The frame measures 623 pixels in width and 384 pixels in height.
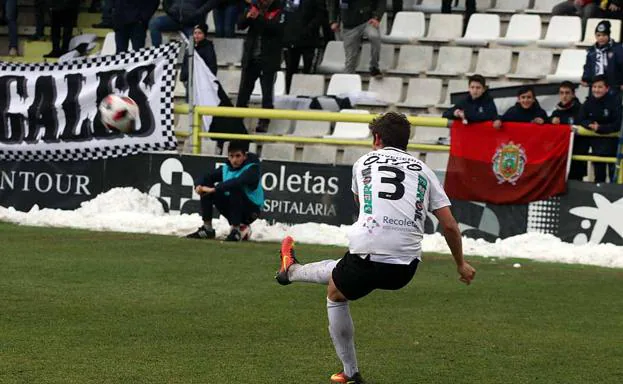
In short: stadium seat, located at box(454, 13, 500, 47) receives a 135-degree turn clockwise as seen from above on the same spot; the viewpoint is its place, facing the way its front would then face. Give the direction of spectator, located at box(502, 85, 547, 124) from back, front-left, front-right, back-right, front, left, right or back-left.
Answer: back

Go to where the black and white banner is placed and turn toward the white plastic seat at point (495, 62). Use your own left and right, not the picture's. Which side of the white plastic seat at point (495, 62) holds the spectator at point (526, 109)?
right

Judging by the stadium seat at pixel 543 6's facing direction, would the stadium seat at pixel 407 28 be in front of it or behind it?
in front

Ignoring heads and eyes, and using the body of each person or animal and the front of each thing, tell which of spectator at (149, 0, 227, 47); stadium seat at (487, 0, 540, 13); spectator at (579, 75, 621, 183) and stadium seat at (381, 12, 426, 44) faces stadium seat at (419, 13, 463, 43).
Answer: stadium seat at (487, 0, 540, 13)

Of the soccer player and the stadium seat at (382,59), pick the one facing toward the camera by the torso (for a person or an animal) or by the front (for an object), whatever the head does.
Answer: the stadium seat

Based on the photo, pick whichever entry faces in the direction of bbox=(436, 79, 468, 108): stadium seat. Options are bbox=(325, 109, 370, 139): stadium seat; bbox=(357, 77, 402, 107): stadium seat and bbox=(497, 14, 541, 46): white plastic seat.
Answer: the white plastic seat

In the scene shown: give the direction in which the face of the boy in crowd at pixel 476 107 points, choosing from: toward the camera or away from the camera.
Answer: toward the camera

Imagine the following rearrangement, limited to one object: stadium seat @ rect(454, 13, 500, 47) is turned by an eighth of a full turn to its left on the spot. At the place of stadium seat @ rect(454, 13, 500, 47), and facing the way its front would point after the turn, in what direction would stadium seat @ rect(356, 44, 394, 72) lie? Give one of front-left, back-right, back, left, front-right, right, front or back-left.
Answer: right

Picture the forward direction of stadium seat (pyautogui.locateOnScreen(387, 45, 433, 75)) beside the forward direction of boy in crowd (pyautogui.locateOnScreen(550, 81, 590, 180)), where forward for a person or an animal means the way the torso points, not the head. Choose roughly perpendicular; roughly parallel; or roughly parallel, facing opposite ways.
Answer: roughly parallel

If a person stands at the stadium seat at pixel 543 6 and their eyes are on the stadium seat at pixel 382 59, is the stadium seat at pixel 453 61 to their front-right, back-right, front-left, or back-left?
front-left

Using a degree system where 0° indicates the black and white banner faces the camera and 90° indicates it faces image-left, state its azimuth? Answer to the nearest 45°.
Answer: approximately 0°

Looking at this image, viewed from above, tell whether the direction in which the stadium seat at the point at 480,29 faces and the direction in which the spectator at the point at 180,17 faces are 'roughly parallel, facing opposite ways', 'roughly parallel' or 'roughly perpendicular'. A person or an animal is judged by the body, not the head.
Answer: roughly parallel

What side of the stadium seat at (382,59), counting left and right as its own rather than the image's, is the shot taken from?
front

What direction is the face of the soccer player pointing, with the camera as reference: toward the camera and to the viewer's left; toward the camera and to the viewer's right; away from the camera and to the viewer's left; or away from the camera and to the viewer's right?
away from the camera and to the viewer's left

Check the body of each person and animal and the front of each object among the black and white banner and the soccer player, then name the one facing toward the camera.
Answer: the black and white banner

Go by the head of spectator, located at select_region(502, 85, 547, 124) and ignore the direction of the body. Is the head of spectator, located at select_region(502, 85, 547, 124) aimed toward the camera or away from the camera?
toward the camera

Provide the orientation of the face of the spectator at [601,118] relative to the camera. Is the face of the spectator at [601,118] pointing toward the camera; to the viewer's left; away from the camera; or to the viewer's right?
toward the camera

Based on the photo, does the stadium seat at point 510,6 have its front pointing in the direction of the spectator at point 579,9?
no

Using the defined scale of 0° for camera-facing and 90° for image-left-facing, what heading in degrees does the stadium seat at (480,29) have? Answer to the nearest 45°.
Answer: approximately 45°

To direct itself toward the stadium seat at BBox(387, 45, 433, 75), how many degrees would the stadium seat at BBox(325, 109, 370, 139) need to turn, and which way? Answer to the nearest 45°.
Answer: approximately 180°

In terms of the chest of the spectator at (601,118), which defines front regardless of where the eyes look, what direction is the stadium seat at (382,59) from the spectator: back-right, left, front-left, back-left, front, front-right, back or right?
right

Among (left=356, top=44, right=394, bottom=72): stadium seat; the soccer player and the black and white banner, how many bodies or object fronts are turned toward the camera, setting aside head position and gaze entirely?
2
